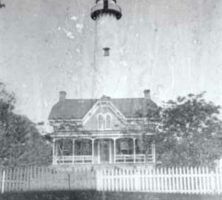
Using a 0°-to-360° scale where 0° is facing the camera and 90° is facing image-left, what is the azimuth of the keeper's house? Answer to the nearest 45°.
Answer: approximately 0°

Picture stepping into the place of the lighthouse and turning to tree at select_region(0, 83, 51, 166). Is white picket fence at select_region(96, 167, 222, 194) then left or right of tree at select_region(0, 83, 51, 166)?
left

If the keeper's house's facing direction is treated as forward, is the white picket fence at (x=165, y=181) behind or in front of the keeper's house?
in front

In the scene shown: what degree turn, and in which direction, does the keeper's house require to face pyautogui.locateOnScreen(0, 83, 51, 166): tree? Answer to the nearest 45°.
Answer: approximately 45° to its right
